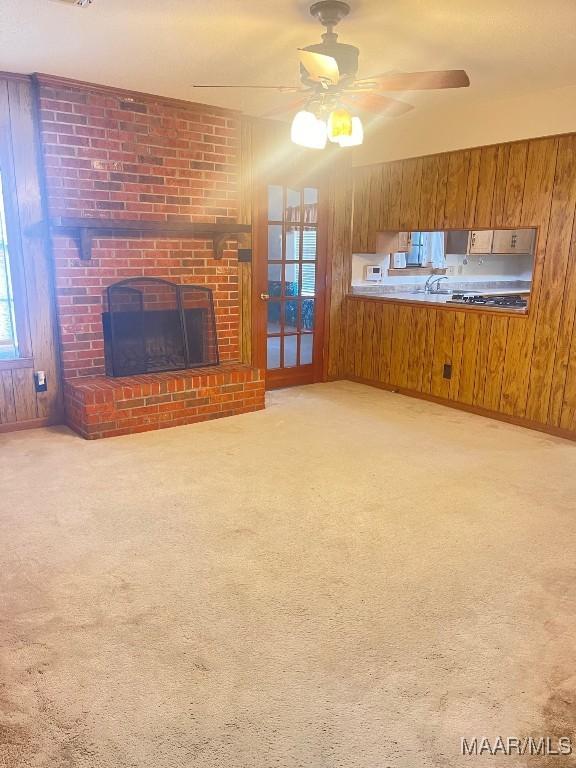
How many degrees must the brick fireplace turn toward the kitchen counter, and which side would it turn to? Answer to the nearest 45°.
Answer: approximately 45° to its left

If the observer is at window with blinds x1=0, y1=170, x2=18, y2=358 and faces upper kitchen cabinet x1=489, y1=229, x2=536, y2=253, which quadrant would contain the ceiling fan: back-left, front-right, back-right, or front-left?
front-right

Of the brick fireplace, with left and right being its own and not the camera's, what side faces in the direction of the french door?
left

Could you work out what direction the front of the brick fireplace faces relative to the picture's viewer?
facing the viewer and to the right of the viewer

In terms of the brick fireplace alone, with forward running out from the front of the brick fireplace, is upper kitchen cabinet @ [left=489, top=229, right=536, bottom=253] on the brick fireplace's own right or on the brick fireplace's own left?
on the brick fireplace's own left
